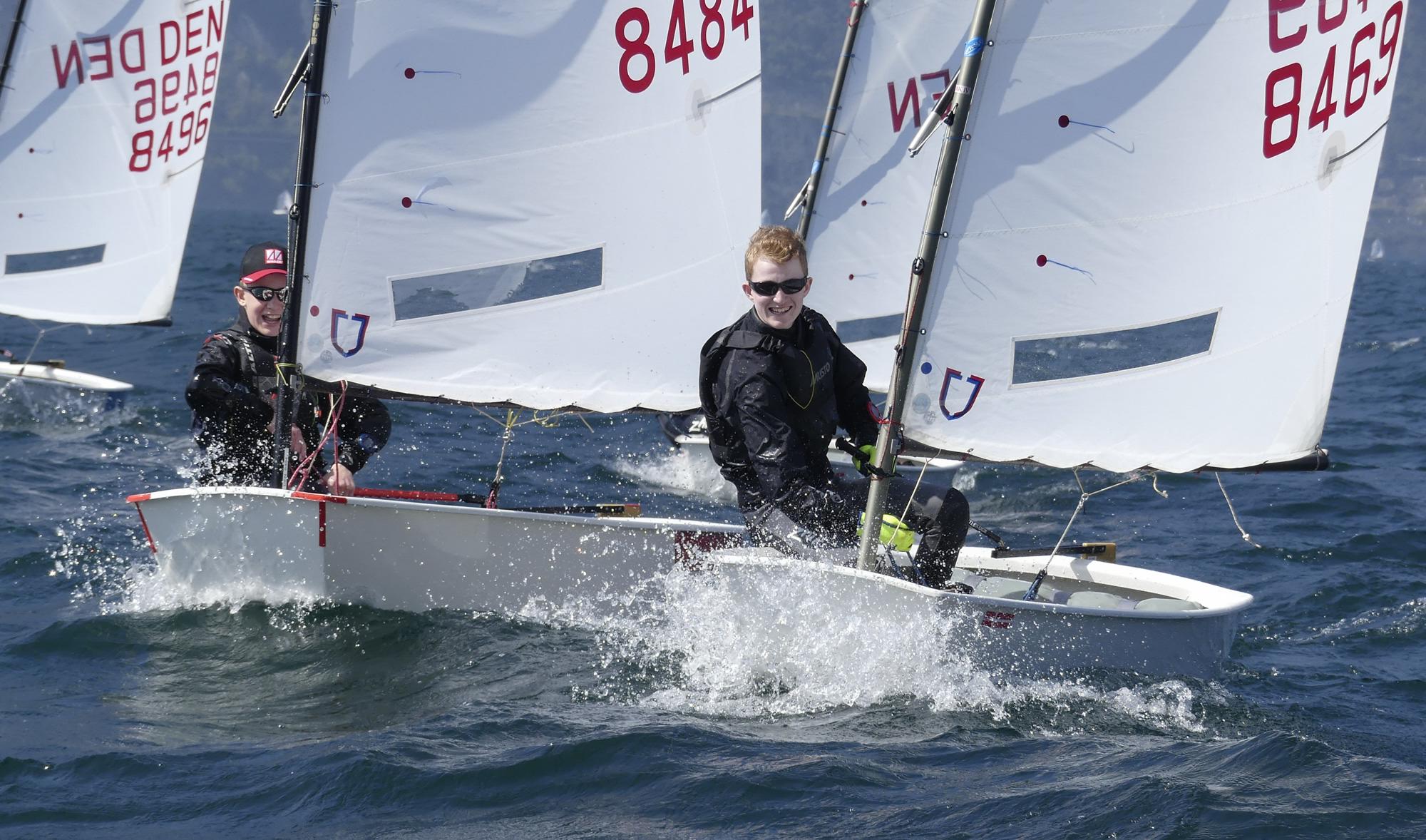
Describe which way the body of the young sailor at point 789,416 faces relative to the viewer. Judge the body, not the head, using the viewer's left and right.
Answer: facing the viewer and to the right of the viewer

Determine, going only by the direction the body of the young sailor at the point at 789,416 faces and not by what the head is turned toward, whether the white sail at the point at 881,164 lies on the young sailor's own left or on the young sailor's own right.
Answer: on the young sailor's own left

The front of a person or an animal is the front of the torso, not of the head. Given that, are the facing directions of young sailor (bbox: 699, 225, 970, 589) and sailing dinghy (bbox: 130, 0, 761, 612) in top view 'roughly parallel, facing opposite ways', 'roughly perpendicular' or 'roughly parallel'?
roughly perpendicular

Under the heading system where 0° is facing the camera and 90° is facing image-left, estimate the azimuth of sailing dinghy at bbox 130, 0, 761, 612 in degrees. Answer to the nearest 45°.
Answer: approximately 45°

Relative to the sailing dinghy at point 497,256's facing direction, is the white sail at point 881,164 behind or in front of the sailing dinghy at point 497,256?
behind

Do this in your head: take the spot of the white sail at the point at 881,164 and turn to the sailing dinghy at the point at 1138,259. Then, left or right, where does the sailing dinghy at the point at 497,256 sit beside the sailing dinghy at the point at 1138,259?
right
